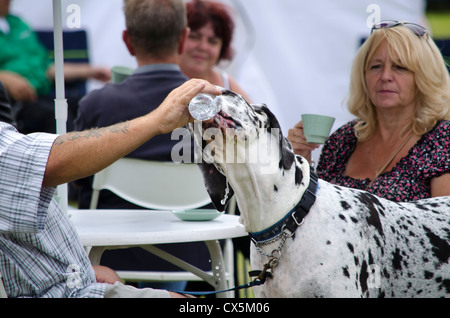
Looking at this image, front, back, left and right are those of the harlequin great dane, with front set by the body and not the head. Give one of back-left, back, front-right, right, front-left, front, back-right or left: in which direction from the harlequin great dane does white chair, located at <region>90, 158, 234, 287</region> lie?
front-right

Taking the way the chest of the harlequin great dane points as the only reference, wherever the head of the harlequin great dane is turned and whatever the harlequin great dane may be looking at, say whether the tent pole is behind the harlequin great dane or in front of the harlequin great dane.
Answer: in front

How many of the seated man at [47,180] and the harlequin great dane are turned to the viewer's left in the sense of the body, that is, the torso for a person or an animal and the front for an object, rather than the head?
1

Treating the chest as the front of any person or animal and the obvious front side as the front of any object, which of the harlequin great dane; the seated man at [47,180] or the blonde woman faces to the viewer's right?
the seated man

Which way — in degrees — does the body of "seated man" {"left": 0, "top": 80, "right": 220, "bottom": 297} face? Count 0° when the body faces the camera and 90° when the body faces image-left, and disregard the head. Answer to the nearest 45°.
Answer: approximately 270°

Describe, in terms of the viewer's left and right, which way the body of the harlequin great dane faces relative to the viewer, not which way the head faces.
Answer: facing to the left of the viewer

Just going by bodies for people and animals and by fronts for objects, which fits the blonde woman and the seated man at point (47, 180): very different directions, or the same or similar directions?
very different directions

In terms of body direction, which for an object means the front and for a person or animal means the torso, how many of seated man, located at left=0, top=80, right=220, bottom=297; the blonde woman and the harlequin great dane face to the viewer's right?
1

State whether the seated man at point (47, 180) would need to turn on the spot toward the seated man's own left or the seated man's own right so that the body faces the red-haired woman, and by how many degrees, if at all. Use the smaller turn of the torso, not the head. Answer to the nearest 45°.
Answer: approximately 90° to the seated man's own left

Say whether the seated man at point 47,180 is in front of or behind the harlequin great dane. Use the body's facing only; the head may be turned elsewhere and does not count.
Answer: in front
